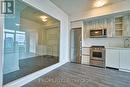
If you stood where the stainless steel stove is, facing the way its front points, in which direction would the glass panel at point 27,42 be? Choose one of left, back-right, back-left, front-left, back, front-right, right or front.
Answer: front-right

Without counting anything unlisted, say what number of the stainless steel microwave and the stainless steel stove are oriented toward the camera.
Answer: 2

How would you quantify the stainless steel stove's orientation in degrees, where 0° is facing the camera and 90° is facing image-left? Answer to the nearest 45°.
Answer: approximately 0°

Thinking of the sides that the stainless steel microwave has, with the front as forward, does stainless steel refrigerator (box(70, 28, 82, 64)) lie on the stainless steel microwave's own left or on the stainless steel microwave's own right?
on the stainless steel microwave's own right

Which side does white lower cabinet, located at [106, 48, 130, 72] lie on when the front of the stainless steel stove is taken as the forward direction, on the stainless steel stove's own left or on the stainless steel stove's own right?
on the stainless steel stove's own left
